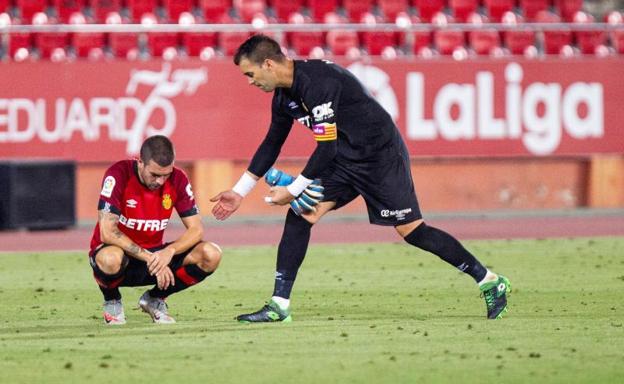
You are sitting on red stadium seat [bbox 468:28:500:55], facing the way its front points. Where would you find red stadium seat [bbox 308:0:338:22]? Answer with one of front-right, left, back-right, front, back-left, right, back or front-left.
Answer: right

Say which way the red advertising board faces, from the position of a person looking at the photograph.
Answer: facing the viewer

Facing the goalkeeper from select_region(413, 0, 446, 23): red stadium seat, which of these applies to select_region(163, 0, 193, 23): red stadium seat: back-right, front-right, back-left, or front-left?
front-right

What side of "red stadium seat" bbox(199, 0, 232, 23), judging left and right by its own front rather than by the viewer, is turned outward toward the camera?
front

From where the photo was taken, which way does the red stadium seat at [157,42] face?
toward the camera

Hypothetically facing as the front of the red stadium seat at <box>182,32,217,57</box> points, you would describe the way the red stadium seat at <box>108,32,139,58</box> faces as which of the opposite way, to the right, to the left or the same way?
the same way

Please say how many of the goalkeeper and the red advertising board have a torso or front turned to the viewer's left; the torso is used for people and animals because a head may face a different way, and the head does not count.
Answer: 1

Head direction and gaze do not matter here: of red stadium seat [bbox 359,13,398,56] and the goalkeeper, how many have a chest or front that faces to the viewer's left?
1

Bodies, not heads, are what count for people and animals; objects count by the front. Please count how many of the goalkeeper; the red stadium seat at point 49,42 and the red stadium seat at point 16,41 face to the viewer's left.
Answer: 1

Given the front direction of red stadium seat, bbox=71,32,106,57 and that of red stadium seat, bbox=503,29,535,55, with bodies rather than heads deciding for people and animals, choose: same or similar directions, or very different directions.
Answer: same or similar directions

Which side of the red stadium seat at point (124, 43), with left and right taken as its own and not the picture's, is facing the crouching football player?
front

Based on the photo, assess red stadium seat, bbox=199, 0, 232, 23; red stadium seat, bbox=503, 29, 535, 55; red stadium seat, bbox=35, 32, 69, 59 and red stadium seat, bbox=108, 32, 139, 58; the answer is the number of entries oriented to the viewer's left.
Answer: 0

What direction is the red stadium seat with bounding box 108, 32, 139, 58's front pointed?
toward the camera

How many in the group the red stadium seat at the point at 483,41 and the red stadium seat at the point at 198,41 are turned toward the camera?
2

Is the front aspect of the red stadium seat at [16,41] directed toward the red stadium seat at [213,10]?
no

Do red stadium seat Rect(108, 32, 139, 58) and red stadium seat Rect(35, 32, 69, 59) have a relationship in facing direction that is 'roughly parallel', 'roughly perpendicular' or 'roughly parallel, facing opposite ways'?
roughly parallel

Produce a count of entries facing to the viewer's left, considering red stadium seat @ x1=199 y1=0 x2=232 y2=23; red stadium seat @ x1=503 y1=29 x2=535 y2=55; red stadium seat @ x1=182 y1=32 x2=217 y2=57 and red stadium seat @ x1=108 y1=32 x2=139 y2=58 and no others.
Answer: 0

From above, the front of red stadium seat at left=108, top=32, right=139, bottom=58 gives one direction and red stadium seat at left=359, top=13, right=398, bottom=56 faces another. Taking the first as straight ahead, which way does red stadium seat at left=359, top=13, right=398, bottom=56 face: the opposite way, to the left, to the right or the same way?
the same way

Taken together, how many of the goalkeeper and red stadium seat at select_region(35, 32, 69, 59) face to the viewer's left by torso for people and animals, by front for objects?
1

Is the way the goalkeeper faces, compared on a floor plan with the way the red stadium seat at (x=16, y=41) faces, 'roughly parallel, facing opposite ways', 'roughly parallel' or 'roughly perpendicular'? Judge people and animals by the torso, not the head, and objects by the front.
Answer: roughly perpendicular

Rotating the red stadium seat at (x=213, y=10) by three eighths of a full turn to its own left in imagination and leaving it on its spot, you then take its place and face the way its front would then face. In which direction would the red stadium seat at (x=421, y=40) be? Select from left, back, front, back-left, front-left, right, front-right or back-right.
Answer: front-right
